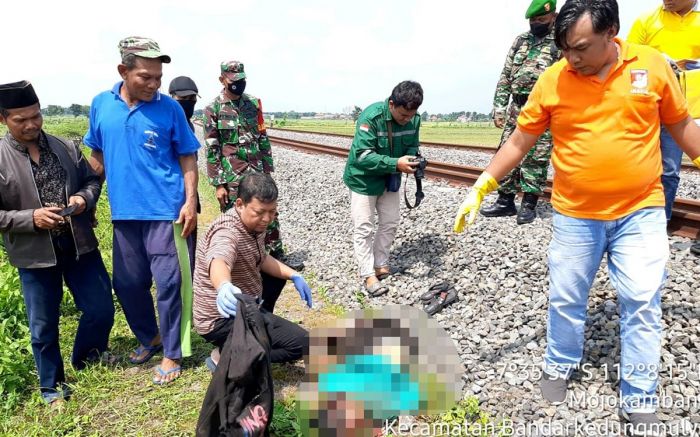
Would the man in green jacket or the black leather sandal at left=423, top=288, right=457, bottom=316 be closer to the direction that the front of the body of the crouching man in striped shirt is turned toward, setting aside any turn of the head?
the black leather sandal

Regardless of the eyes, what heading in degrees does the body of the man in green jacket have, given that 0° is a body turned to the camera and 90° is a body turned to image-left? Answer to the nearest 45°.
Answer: approximately 315°

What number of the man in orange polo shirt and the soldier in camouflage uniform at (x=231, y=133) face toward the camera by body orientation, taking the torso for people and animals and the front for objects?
2

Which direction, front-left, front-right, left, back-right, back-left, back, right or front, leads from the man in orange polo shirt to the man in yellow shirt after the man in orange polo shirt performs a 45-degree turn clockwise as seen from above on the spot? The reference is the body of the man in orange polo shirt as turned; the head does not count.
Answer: back-right

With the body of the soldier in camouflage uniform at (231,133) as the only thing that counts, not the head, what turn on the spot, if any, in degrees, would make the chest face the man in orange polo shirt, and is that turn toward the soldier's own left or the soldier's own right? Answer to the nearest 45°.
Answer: approximately 45° to the soldier's own left

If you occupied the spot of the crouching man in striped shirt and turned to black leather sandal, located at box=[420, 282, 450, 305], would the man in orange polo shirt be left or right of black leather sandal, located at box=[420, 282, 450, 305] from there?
right

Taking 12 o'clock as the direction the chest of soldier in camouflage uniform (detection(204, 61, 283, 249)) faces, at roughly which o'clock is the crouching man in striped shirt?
The crouching man in striped shirt is roughly at 12 o'clock from the soldier in camouflage uniform.

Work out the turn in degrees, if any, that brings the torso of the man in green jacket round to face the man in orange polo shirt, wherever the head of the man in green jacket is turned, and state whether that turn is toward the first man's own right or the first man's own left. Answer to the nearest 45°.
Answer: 0° — they already face them

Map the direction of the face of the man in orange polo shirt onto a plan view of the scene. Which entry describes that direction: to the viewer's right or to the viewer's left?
to the viewer's left
